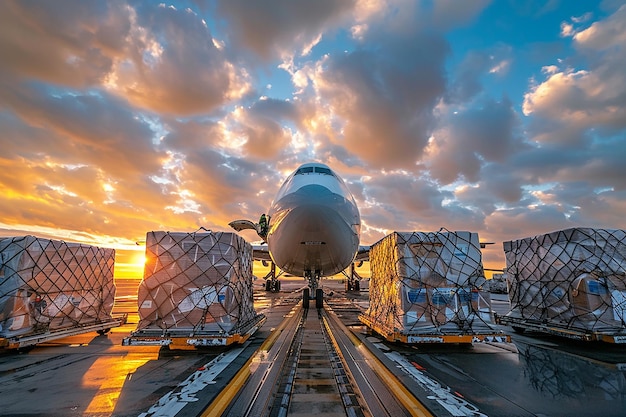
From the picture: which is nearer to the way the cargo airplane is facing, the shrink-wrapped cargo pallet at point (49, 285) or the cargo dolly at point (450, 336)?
the cargo dolly

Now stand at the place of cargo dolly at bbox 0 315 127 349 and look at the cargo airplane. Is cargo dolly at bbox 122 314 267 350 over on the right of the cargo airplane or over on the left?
right

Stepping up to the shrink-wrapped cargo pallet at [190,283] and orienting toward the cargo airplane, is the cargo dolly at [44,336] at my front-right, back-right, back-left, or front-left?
back-left

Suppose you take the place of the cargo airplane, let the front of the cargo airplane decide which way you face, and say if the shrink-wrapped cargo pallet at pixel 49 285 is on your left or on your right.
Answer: on your right

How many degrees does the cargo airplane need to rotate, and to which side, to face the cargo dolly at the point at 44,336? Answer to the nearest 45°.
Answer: approximately 45° to its right

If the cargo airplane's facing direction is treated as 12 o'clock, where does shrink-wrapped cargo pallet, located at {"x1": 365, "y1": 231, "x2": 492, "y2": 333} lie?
The shrink-wrapped cargo pallet is roughly at 11 o'clock from the cargo airplane.

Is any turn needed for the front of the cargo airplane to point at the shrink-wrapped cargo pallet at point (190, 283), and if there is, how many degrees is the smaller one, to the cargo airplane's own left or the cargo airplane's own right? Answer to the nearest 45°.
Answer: approximately 45° to the cargo airplane's own right

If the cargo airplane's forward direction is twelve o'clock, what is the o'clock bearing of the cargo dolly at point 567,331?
The cargo dolly is roughly at 10 o'clock from the cargo airplane.

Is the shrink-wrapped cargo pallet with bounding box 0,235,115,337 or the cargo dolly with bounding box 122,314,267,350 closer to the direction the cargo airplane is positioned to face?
the cargo dolly

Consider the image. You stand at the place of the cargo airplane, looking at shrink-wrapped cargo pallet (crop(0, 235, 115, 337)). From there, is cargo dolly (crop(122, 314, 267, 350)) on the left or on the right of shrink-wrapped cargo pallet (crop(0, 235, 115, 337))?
left

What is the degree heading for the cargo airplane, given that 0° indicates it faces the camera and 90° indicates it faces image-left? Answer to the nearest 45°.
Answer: approximately 0°
